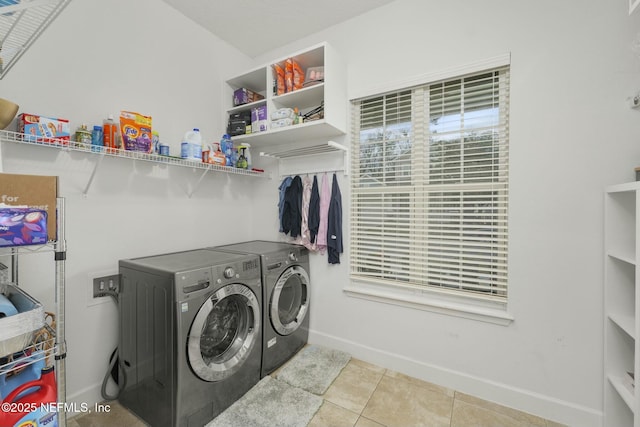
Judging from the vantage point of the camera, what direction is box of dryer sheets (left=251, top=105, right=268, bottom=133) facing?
facing the viewer and to the left of the viewer

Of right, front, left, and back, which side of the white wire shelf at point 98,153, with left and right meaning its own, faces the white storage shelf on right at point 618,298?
front

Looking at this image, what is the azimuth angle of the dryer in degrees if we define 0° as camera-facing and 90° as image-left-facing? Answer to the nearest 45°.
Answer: approximately 315°

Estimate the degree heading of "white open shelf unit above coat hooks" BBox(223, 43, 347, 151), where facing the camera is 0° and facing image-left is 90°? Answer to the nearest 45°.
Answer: approximately 45°

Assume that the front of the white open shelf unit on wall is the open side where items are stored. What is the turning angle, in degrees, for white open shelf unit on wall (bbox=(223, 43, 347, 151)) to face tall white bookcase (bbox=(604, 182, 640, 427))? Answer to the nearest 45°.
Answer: approximately 90° to its left

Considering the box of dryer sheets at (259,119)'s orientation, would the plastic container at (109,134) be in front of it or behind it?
in front

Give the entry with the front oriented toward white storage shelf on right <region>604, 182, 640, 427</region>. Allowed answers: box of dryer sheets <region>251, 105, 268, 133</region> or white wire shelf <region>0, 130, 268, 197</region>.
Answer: the white wire shelf

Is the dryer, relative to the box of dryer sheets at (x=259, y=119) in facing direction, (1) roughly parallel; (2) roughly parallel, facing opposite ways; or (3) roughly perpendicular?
roughly perpendicular

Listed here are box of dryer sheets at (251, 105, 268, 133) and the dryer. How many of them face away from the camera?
0

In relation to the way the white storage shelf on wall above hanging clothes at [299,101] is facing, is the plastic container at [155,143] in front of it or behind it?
in front

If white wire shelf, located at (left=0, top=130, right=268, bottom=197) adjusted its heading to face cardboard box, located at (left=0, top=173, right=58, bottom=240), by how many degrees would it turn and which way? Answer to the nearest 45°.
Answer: approximately 45° to its right

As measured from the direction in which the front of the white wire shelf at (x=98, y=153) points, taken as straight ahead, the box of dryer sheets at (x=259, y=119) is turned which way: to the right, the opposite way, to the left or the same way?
to the right

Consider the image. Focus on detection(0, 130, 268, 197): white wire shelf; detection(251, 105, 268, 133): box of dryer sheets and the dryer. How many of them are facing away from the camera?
0

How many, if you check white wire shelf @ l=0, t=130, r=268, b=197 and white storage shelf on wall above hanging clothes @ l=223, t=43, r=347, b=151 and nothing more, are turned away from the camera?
0

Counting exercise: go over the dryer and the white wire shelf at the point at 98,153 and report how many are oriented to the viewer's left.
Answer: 0

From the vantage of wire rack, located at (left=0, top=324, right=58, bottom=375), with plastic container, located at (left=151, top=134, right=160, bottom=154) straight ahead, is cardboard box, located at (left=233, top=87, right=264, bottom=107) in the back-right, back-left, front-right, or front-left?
front-right

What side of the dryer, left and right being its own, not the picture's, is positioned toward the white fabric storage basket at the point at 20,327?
right
